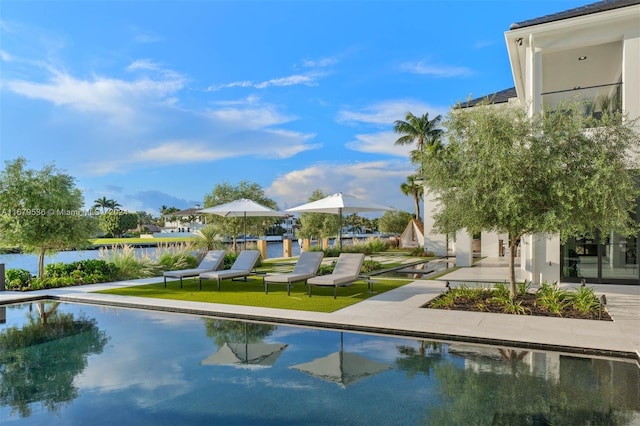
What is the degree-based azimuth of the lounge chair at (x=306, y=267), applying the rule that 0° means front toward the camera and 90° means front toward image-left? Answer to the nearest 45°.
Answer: approximately 45°

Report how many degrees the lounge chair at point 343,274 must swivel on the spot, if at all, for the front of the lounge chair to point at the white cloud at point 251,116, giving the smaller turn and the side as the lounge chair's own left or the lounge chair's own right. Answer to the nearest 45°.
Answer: approximately 135° to the lounge chair's own right

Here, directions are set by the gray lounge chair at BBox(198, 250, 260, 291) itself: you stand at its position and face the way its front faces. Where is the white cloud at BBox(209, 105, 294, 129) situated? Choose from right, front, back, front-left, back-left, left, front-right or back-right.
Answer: back-right

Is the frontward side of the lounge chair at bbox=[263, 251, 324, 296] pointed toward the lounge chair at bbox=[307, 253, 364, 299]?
no

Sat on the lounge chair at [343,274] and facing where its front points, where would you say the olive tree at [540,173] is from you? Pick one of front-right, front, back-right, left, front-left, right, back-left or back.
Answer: left

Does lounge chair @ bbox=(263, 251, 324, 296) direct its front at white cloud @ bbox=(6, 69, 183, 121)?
no

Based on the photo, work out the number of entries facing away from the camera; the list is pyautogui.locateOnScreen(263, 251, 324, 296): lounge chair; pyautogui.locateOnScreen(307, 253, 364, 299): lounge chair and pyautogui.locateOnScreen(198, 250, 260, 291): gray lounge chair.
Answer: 0

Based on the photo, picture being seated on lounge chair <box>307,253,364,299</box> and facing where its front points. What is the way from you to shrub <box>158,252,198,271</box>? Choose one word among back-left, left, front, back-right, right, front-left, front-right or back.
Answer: right

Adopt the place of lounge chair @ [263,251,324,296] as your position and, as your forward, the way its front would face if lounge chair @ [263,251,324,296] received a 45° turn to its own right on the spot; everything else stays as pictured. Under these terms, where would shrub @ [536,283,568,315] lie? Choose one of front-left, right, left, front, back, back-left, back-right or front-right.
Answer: back-left

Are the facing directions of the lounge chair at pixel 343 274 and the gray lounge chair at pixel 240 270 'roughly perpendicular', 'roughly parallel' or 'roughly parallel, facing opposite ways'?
roughly parallel

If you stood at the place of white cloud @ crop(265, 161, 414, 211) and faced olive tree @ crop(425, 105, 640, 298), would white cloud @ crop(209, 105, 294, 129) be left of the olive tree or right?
right

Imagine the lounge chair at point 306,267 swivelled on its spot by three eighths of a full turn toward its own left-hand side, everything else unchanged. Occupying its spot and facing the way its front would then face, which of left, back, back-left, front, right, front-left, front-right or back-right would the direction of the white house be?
front

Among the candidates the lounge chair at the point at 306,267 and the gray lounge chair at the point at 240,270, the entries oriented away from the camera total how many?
0

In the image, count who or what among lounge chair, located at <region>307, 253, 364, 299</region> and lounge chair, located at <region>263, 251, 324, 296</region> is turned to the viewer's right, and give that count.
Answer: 0

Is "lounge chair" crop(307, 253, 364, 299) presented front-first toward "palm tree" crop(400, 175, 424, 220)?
no

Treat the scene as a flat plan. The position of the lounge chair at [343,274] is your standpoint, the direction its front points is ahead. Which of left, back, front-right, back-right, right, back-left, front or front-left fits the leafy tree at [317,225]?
back-right

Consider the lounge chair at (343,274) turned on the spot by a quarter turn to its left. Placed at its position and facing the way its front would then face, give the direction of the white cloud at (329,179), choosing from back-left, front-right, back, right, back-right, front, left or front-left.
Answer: back-left
